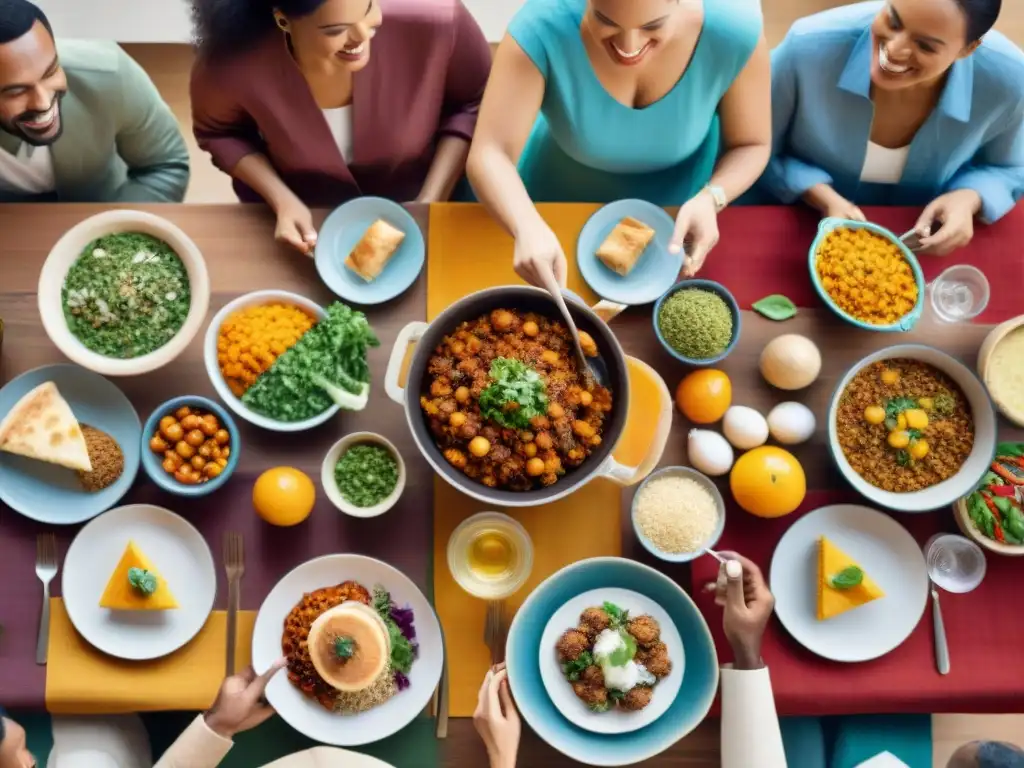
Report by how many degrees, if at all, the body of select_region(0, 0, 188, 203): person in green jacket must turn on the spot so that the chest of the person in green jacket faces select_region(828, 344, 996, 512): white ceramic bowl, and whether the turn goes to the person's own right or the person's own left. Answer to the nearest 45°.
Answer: approximately 45° to the person's own left

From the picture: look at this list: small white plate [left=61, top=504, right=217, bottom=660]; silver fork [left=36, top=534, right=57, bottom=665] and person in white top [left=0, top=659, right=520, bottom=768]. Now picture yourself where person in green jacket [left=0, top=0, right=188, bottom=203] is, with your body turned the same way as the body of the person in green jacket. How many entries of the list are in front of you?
3

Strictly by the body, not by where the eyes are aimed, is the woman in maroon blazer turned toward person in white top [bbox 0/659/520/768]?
yes

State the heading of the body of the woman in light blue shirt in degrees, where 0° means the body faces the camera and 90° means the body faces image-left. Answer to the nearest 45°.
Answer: approximately 0°

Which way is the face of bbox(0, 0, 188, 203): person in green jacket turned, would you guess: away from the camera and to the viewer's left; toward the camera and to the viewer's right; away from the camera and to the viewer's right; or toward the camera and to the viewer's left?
toward the camera and to the viewer's right

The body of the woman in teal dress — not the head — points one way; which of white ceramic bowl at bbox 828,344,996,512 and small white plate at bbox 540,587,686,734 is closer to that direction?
the small white plate

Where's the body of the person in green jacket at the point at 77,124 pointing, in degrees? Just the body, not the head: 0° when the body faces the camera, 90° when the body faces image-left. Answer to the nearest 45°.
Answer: approximately 0°
